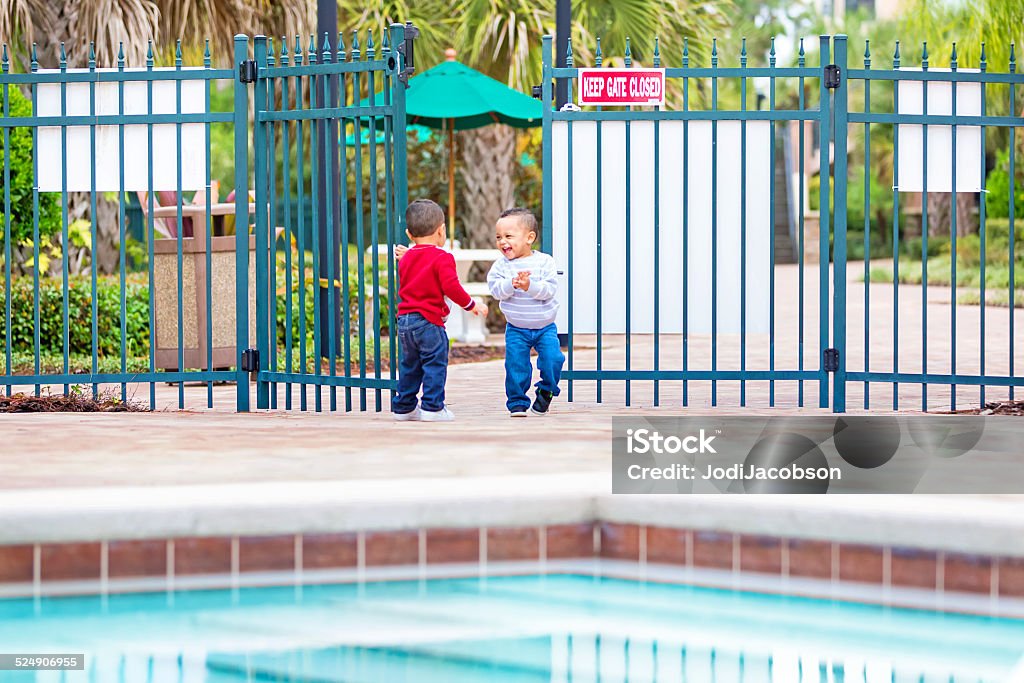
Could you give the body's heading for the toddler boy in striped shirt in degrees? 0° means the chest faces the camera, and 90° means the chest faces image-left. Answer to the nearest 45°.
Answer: approximately 0°

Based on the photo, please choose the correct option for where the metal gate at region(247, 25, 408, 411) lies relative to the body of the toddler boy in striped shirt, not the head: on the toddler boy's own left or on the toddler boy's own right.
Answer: on the toddler boy's own right

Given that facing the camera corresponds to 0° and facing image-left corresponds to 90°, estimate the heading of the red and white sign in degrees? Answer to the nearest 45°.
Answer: approximately 0°

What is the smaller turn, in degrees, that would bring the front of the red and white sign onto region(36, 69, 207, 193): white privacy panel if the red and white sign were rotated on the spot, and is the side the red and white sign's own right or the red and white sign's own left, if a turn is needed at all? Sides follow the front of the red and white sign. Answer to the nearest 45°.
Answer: approximately 90° to the red and white sign's own right

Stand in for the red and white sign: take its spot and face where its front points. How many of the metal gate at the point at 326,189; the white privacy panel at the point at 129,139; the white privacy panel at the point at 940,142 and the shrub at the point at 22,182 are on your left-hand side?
1

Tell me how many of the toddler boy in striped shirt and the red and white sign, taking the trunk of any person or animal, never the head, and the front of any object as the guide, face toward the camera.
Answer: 2

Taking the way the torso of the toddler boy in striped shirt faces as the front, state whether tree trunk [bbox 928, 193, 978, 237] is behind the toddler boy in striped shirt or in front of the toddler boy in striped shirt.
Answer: behind

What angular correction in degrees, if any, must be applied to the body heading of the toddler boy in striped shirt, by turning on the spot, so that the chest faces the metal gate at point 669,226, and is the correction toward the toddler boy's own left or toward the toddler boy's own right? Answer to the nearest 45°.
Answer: approximately 135° to the toddler boy's own left

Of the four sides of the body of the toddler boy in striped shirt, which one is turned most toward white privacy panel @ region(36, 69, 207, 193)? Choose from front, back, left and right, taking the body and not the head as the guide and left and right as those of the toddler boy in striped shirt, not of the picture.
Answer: right

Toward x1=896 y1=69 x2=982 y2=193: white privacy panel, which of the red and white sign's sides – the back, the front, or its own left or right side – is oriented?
left

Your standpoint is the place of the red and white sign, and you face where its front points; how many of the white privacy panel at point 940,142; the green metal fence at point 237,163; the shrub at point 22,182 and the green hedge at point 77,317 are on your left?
1

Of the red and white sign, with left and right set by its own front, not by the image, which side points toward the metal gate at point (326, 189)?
right

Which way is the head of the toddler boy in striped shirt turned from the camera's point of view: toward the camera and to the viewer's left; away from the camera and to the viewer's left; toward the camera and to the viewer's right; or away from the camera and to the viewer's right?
toward the camera and to the viewer's left
